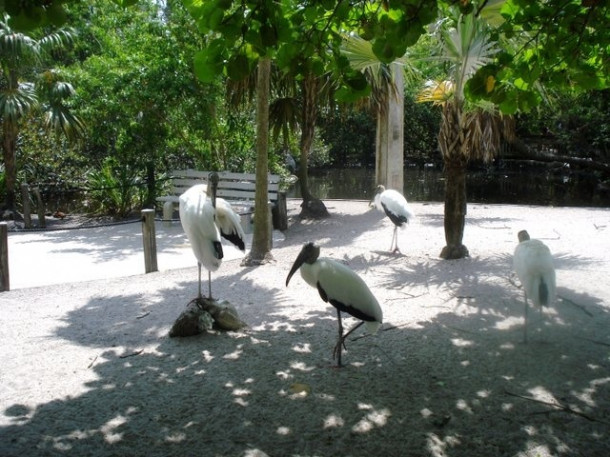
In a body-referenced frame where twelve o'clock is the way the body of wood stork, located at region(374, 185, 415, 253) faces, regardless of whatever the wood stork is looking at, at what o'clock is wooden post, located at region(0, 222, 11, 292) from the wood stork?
The wooden post is roughly at 11 o'clock from the wood stork.

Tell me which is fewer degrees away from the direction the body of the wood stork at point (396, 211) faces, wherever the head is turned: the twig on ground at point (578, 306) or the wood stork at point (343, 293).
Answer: the wood stork

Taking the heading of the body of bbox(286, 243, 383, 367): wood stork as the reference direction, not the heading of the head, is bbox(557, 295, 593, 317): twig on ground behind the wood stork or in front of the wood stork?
behind

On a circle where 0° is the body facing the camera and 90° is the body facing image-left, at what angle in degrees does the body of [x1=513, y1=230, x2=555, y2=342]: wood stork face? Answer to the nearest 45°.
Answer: approximately 135°

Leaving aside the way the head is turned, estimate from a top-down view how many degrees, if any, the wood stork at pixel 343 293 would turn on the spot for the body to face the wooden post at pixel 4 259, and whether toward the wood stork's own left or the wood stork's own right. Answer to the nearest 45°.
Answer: approximately 45° to the wood stork's own right

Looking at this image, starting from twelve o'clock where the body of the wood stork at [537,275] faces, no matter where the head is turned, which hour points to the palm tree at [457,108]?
The palm tree is roughly at 1 o'clock from the wood stork.

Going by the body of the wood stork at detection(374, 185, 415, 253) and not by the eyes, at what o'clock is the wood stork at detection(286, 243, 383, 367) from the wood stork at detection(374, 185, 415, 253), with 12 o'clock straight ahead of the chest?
the wood stork at detection(286, 243, 383, 367) is roughly at 9 o'clock from the wood stork at detection(374, 185, 415, 253).

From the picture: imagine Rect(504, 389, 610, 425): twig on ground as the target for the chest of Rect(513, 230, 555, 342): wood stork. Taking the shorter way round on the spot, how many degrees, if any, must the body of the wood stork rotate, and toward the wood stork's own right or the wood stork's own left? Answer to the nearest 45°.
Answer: approximately 135° to the wood stork's own left

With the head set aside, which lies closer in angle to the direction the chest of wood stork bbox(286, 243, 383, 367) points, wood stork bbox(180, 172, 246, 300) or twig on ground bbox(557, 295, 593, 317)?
the wood stork

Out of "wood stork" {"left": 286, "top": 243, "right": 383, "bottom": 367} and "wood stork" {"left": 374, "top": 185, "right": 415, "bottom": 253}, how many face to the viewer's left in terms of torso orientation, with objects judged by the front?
2

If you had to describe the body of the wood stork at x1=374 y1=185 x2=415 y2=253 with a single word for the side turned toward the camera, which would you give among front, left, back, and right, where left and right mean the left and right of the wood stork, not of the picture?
left

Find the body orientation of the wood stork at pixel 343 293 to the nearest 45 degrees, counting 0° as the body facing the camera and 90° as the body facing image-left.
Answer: approximately 90°
